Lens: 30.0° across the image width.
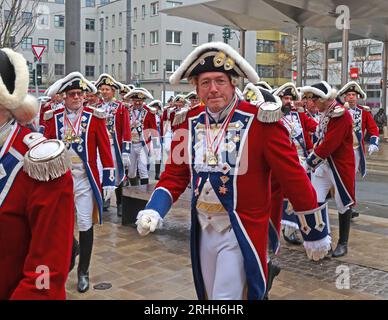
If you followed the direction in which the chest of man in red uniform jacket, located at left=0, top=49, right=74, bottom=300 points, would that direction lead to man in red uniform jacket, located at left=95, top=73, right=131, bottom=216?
no

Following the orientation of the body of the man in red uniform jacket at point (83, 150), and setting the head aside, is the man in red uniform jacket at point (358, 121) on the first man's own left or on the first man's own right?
on the first man's own left

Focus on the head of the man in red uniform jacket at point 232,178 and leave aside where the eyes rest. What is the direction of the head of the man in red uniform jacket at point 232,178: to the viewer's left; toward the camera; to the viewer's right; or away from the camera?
toward the camera

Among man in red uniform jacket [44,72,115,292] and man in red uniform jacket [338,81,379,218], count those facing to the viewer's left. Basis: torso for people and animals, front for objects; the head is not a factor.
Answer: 0

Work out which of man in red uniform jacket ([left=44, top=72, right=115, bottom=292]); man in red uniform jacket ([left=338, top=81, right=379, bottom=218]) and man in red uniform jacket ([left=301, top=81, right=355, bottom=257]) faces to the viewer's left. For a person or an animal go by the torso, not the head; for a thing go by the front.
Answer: man in red uniform jacket ([left=301, top=81, right=355, bottom=257])

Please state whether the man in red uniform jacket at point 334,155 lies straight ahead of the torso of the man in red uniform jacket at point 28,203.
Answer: no

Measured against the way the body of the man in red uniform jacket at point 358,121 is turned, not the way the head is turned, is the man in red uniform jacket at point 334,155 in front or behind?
in front

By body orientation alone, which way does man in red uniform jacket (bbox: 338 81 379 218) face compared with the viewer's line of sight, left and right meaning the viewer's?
facing the viewer

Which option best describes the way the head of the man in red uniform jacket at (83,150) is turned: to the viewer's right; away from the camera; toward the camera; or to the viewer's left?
toward the camera
